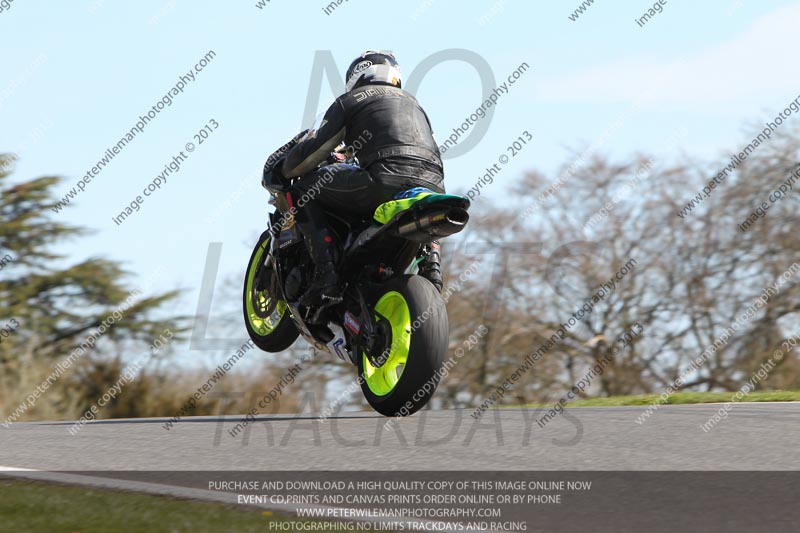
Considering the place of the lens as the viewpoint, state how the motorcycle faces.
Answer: facing away from the viewer and to the left of the viewer

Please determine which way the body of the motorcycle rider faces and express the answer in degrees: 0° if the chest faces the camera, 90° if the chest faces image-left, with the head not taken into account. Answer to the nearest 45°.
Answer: approximately 135°
